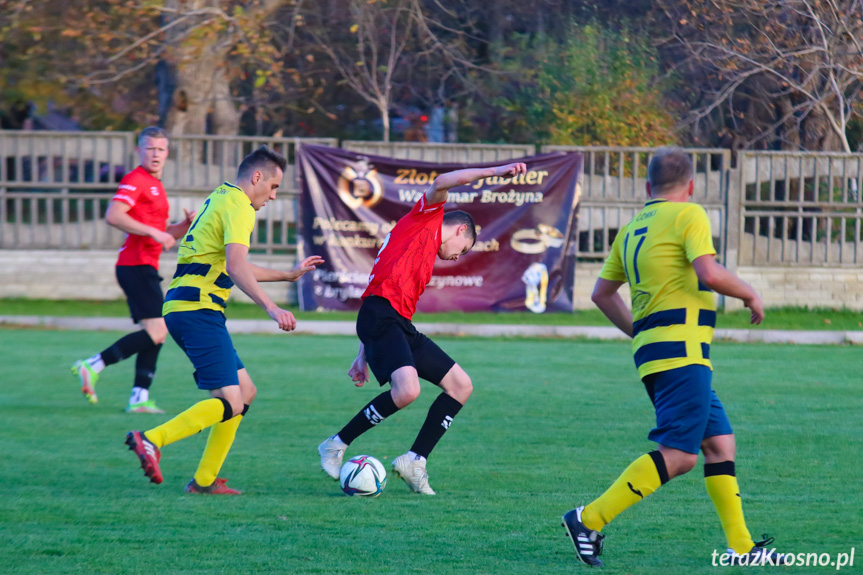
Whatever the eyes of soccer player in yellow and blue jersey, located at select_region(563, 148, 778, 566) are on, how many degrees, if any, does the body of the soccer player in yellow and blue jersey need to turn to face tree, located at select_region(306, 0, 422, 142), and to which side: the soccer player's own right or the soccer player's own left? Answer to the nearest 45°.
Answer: approximately 45° to the soccer player's own left

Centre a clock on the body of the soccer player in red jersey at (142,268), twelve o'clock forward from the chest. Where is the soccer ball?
The soccer ball is roughly at 1 o'clock from the soccer player in red jersey.

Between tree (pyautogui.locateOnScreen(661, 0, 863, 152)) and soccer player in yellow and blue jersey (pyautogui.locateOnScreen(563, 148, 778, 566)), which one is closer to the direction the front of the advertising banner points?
the soccer player in yellow and blue jersey

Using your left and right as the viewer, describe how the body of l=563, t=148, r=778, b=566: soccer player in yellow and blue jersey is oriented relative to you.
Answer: facing away from the viewer and to the right of the viewer

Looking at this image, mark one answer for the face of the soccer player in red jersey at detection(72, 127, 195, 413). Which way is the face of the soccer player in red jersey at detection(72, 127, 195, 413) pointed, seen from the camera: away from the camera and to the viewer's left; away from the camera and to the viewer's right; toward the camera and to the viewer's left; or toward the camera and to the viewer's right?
toward the camera and to the viewer's right

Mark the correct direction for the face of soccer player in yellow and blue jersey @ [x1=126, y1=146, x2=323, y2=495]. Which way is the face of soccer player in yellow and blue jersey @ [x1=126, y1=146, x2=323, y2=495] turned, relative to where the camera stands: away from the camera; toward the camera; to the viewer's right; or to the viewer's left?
to the viewer's right

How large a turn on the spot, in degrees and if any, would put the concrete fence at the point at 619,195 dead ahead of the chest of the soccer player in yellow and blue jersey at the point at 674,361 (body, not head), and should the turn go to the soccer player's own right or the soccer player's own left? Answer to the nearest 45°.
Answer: approximately 45° to the soccer player's own left

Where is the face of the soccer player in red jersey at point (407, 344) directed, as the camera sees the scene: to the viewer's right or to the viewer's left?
to the viewer's right

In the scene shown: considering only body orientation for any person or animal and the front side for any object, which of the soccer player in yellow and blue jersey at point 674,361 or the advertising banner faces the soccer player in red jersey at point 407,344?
the advertising banner

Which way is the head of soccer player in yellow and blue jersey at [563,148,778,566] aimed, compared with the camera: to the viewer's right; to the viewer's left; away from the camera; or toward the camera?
away from the camera

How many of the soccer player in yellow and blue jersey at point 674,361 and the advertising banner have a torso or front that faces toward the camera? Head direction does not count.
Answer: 1

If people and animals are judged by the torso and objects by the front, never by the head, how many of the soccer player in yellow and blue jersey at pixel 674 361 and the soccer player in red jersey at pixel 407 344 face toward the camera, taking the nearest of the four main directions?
0
